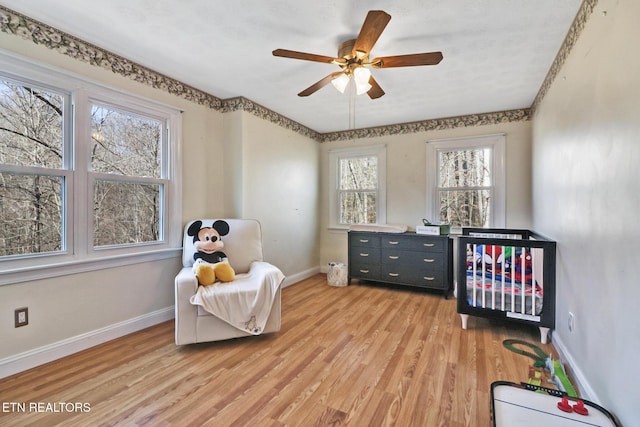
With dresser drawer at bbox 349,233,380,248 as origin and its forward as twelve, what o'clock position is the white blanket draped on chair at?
The white blanket draped on chair is roughly at 1 o'clock from the dresser drawer.

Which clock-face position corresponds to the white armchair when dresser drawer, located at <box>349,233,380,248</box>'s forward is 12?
The white armchair is roughly at 1 o'clock from the dresser drawer.

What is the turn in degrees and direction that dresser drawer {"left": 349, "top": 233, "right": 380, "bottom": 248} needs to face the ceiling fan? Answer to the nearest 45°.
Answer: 0° — it already faces it

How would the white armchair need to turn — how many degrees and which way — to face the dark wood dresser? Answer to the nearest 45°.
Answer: approximately 90° to its left

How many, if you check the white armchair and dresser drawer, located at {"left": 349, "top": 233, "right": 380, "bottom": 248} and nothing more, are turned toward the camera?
2

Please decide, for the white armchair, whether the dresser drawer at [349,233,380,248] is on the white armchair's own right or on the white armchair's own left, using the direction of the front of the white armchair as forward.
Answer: on the white armchair's own left

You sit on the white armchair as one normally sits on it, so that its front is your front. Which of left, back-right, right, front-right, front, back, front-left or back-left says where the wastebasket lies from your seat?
back-left

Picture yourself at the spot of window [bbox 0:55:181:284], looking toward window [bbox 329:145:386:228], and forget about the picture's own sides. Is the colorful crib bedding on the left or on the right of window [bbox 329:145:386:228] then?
right

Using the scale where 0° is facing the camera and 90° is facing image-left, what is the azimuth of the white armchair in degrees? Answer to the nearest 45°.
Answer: approximately 0°

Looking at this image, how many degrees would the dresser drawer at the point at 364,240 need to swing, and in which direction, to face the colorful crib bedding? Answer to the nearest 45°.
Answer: approximately 45° to its left

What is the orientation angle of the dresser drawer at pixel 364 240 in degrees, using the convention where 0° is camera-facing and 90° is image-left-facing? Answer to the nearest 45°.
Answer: approximately 0°
